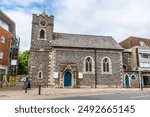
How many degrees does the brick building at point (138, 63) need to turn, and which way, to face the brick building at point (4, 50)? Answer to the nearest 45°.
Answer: approximately 90° to its right

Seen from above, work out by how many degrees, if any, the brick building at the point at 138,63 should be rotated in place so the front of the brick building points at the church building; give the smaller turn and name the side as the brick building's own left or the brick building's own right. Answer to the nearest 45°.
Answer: approximately 45° to the brick building's own right

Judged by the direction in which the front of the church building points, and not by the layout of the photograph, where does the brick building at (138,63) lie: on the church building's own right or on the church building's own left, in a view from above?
on the church building's own left

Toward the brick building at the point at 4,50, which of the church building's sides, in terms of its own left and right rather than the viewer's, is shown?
right

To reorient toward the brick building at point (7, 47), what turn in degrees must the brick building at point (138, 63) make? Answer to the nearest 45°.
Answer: approximately 90° to its right

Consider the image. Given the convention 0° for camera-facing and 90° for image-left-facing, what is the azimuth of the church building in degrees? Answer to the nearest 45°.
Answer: approximately 0°

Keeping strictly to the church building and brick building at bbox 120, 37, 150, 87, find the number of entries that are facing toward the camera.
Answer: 2
